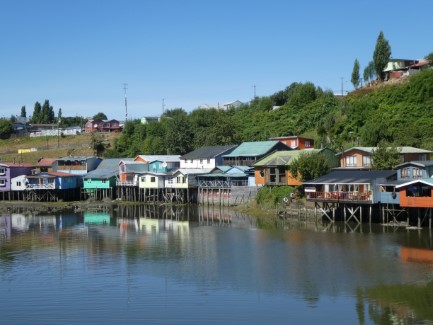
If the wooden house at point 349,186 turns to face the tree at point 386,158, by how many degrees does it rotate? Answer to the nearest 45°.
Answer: approximately 135° to its left

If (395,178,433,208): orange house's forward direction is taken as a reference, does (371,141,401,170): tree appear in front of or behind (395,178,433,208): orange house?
behind

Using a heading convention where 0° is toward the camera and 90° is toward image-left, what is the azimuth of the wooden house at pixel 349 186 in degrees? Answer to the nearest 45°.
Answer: approximately 0°
